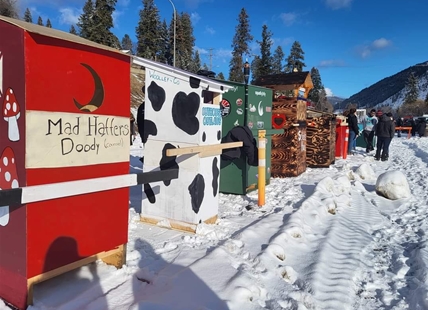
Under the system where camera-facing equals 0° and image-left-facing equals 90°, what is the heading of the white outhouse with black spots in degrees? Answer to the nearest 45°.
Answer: approximately 315°

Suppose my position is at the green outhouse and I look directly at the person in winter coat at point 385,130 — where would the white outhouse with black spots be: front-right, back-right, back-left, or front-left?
back-right

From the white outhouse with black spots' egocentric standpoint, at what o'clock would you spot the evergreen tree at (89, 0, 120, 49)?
The evergreen tree is roughly at 7 o'clock from the white outhouse with black spots.

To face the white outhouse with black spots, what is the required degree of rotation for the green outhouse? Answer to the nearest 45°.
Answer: approximately 45° to its right

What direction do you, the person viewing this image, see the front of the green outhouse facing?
facing the viewer and to the right of the viewer

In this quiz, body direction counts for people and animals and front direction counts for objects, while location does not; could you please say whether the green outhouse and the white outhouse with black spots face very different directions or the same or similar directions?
same or similar directions

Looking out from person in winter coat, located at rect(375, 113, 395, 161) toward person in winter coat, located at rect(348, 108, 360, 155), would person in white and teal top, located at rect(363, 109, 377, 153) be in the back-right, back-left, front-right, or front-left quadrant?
front-right

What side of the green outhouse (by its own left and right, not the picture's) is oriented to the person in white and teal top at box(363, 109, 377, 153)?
left

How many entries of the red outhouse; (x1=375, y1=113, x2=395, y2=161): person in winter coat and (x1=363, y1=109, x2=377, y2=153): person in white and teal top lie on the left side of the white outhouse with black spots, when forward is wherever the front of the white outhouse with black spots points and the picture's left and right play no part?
2

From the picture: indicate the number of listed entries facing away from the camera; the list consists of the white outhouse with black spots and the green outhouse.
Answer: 0

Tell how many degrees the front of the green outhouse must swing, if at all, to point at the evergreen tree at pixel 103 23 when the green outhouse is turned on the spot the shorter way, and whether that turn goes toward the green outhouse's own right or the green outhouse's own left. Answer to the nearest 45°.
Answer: approximately 180°

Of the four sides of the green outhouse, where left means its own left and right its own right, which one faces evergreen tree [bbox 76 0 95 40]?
back

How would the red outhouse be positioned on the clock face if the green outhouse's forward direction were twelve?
The red outhouse is roughly at 2 o'clock from the green outhouse.

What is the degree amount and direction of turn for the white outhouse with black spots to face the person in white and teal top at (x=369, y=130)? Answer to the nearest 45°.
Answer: approximately 90° to its left

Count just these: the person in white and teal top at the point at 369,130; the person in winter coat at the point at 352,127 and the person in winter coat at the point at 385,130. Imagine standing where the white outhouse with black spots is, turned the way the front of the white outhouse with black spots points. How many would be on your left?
3
